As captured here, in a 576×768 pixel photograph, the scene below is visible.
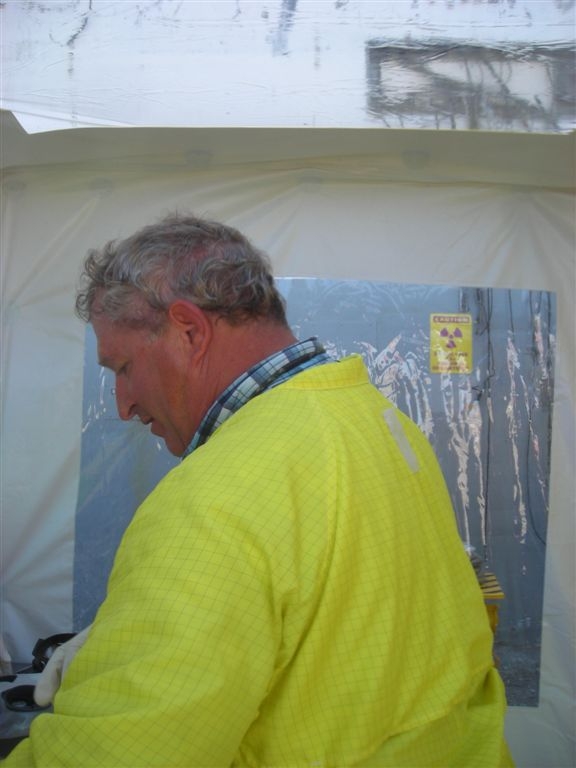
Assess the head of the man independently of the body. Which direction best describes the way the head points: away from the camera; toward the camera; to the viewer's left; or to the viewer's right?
to the viewer's left

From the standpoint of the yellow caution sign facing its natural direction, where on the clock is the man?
The man is roughly at 12 o'clock from the yellow caution sign.

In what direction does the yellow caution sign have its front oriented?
toward the camera
